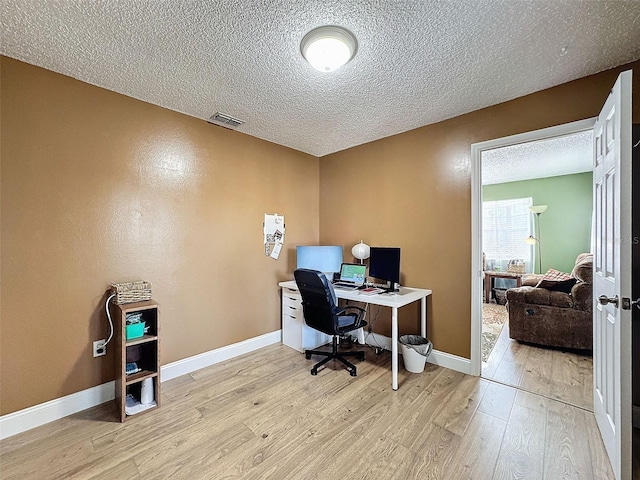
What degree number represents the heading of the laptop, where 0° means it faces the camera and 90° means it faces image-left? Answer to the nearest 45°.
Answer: approximately 45°

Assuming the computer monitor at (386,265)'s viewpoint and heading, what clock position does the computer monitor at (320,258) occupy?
the computer monitor at (320,258) is roughly at 2 o'clock from the computer monitor at (386,265).

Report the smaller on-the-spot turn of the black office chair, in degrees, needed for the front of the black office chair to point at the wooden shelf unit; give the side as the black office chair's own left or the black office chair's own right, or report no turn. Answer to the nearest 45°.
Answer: approximately 135° to the black office chair's own left

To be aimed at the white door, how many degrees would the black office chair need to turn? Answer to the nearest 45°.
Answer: approximately 90° to its right

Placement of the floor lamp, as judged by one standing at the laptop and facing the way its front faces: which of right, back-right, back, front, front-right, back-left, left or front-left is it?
back

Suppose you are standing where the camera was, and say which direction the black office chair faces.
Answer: facing away from the viewer and to the right of the viewer

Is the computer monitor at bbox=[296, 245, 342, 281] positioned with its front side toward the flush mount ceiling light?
yes

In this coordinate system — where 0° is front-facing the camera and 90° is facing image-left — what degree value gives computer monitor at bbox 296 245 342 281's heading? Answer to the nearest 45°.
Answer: approximately 0°

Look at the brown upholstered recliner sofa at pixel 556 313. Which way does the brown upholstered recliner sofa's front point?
to the viewer's left

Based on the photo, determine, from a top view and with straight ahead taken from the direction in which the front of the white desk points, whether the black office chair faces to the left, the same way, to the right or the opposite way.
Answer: the opposite way
